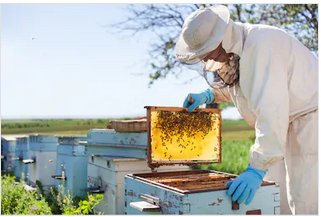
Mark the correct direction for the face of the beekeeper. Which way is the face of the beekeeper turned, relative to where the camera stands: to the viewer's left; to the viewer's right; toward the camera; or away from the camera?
to the viewer's left

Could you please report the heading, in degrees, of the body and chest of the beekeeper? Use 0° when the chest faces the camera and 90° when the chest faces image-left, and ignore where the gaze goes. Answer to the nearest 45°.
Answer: approximately 90°

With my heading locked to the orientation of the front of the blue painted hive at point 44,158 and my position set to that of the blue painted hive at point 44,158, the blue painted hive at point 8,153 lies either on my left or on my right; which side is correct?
on my right

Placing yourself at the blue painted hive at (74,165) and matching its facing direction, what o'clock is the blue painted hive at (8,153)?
the blue painted hive at (8,153) is roughly at 4 o'clock from the blue painted hive at (74,165).

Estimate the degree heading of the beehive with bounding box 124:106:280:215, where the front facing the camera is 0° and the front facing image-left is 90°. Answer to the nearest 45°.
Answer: approximately 45°

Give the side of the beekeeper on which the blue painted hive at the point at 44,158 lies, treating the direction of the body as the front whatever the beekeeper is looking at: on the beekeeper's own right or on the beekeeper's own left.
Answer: on the beekeeper's own right

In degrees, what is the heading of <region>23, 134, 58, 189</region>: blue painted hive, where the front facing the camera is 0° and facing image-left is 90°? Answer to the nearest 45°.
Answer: approximately 45°

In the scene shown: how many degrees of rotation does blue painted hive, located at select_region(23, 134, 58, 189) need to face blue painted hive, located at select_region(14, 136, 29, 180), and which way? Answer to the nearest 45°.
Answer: approximately 135° to its right

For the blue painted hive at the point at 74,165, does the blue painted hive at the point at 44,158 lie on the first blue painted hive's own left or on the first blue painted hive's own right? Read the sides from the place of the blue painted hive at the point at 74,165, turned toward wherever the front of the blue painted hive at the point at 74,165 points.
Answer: on the first blue painted hive's own right

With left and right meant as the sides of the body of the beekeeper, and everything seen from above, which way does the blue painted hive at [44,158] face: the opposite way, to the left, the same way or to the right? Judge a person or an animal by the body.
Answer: to the left

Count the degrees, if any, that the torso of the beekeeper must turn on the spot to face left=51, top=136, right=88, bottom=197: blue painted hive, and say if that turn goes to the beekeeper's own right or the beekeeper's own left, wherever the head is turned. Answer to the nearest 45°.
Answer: approximately 45° to the beekeeper's own right
